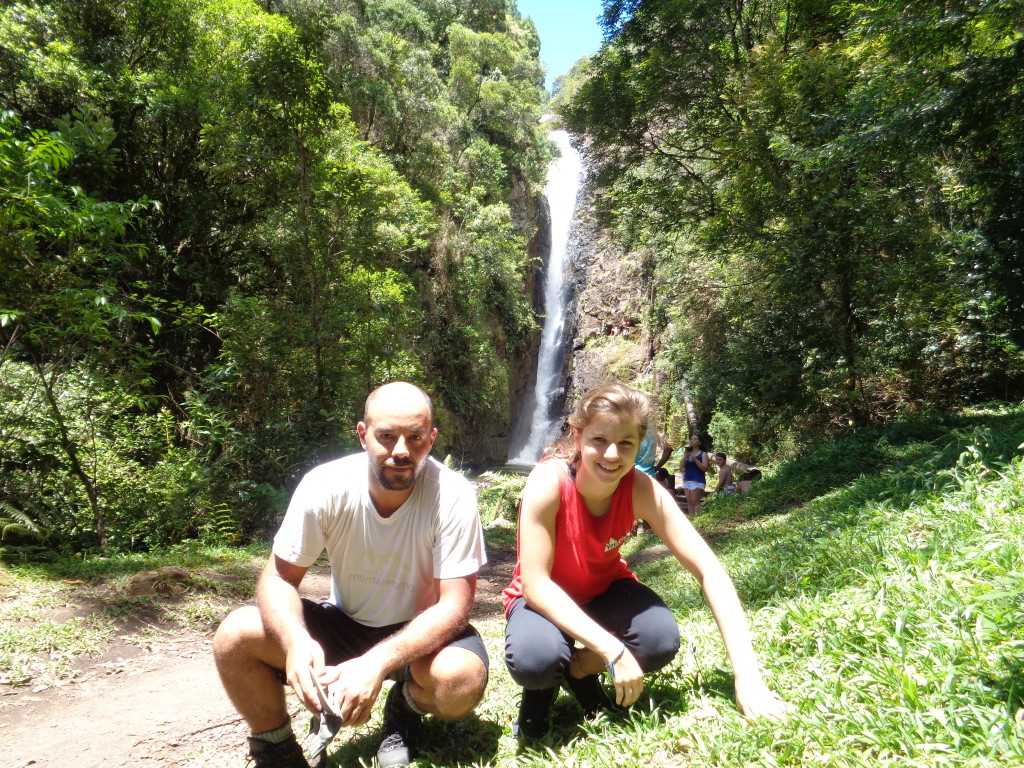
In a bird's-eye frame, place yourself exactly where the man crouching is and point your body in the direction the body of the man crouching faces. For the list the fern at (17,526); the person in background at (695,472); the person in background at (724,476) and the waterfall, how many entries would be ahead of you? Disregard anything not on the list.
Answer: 0

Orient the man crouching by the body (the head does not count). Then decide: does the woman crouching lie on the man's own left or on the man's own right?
on the man's own left

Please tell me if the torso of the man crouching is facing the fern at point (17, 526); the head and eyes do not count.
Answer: no

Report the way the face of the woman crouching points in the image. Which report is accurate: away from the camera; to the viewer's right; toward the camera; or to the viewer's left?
toward the camera

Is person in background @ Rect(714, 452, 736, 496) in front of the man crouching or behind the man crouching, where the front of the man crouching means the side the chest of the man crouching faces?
behind

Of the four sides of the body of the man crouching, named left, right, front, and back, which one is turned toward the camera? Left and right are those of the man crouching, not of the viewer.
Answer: front

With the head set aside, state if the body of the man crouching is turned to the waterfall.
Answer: no

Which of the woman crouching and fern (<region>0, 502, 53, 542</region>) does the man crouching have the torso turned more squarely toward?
the woman crouching

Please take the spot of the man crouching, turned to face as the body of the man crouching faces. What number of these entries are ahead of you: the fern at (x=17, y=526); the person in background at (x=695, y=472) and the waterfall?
0

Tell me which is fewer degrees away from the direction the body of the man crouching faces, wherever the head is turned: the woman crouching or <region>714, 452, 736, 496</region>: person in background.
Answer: the woman crouching

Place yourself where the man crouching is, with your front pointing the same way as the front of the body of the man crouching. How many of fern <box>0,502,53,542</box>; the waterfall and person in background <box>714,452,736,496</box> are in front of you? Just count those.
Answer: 0

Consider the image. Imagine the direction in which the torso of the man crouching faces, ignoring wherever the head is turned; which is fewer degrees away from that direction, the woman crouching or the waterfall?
the woman crouching

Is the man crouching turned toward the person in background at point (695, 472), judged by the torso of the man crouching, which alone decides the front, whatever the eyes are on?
no

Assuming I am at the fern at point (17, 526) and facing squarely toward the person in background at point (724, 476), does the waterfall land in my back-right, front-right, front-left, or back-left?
front-left

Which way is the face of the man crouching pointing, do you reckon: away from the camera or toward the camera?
toward the camera
